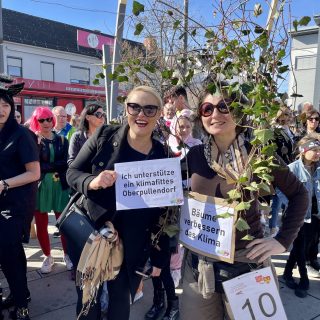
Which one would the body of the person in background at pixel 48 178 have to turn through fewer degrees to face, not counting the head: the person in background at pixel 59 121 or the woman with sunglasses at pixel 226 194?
the woman with sunglasses

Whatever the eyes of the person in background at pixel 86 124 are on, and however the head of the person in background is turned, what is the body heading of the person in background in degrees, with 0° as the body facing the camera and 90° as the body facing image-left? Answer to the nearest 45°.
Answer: approximately 315°

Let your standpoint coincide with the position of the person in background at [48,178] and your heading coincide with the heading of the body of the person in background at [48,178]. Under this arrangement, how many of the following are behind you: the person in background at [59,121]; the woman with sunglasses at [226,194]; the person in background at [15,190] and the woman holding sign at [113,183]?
1

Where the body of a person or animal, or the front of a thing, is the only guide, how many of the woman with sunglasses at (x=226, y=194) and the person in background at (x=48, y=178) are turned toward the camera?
2

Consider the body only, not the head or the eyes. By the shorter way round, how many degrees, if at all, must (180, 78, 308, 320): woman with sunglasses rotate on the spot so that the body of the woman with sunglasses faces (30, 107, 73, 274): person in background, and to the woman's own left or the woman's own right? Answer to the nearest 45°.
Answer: approximately 135° to the woman's own right

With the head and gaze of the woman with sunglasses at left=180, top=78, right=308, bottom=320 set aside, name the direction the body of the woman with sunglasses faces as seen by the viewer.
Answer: toward the camera

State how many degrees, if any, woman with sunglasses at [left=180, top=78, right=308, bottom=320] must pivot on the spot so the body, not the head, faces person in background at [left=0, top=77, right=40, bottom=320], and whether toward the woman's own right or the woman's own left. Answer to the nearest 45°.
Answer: approximately 90° to the woman's own right

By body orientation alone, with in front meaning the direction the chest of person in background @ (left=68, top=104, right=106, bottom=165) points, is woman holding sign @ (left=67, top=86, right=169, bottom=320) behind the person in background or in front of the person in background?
in front

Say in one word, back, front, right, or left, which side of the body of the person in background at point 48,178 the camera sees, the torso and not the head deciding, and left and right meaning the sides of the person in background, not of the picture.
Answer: front

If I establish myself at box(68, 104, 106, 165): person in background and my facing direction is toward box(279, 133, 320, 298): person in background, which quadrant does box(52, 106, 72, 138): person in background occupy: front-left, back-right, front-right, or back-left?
back-left

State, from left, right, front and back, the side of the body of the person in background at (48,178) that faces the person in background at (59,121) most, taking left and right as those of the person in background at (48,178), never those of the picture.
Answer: back

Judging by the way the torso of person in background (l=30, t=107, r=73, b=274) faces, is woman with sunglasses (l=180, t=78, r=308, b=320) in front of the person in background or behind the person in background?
in front

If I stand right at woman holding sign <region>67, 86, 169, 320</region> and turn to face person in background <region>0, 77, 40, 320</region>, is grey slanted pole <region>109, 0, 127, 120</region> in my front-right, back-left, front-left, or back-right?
front-right
